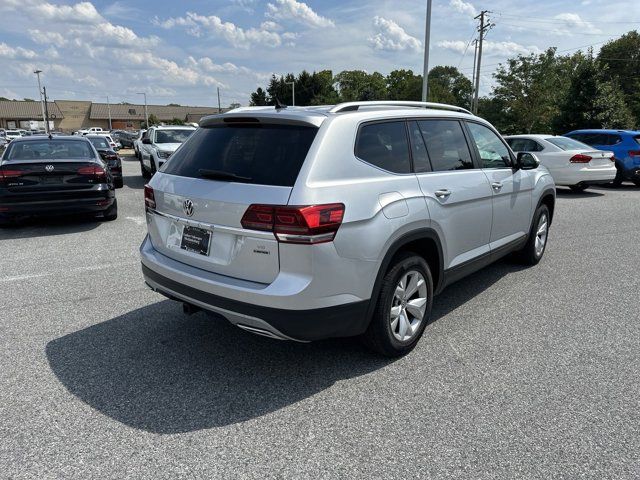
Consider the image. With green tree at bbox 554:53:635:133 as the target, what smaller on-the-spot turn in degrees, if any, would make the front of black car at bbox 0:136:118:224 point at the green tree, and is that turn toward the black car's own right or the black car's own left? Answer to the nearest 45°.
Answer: approximately 90° to the black car's own right

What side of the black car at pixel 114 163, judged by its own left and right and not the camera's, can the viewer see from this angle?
back

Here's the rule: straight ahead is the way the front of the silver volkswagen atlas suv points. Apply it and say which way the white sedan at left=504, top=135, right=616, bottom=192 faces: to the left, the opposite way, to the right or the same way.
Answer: to the left

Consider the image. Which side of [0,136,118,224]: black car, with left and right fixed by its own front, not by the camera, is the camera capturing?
back

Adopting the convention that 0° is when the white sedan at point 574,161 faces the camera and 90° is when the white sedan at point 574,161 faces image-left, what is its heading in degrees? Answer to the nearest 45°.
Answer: approximately 135°

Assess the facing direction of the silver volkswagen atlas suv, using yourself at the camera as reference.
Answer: facing away from the viewer and to the right of the viewer

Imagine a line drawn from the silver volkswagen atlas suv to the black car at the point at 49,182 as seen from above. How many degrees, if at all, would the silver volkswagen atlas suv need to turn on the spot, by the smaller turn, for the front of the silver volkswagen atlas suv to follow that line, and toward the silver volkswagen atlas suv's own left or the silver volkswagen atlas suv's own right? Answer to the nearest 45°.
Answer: approximately 90° to the silver volkswagen atlas suv's own left

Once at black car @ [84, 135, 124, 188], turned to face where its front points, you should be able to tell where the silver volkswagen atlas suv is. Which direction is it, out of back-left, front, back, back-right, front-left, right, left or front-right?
back

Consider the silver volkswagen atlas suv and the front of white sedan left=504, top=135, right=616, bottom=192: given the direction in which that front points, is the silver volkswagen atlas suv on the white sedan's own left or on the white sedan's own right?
on the white sedan's own left

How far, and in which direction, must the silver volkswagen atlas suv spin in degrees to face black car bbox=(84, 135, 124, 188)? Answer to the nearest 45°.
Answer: approximately 90° to its left

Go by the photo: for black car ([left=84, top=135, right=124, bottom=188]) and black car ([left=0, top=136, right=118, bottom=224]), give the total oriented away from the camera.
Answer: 2

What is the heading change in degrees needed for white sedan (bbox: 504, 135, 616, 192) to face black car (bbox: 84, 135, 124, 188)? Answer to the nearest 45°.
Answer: approximately 45° to its left
